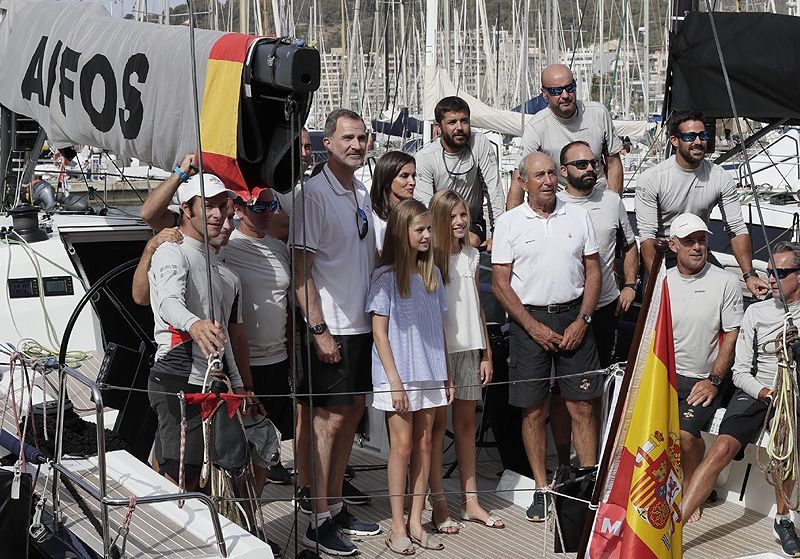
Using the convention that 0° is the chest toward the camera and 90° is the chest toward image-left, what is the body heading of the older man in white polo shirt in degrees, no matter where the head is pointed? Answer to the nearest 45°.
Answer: approximately 0°

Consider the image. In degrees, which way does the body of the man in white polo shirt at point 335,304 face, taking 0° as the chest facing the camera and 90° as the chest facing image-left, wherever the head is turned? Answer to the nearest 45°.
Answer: approximately 315°

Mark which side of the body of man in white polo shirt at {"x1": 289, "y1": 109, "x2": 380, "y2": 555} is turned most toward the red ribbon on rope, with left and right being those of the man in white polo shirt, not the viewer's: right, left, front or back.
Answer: right

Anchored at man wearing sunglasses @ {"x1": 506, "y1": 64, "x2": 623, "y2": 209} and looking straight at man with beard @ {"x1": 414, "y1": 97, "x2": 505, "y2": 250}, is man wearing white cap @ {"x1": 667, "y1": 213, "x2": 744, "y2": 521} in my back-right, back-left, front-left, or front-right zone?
back-left

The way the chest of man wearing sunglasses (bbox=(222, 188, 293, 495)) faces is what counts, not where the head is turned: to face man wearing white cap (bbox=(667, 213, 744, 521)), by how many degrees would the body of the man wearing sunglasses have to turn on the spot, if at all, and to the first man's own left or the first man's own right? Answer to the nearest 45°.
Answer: approximately 45° to the first man's own left

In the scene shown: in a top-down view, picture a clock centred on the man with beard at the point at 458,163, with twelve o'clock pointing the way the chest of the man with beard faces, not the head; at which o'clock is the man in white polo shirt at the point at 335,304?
The man in white polo shirt is roughly at 1 o'clock from the man with beard.

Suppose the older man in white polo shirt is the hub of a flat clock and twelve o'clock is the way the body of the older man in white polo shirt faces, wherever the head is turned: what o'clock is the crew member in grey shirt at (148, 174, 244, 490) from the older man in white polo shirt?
The crew member in grey shirt is roughly at 2 o'clock from the older man in white polo shirt.

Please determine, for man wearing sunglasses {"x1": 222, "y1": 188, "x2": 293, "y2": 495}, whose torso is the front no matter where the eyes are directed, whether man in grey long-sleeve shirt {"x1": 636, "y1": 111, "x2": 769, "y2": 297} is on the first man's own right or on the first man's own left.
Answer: on the first man's own left

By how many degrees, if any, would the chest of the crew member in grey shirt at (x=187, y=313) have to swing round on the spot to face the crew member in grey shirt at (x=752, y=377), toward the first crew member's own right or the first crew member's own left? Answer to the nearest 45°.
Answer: approximately 45° to the first crew member's own left
